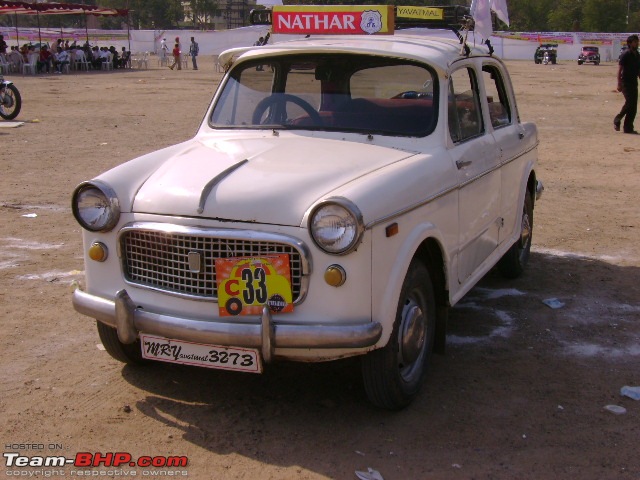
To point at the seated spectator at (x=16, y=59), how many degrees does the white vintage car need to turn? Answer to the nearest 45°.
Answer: approximately 135° to its right

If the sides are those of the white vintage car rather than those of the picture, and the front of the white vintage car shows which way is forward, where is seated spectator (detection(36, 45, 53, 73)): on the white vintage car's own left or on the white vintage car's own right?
on the white vintage car's own right

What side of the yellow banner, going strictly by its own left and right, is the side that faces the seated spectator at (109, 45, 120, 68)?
back

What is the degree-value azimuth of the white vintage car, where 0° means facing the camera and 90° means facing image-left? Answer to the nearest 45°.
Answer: approximately 45°

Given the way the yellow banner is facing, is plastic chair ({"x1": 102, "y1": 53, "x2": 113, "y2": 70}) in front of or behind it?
behind

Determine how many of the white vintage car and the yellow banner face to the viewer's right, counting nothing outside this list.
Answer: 0

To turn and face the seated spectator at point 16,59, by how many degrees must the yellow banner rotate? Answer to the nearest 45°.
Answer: approximately 135° to its right

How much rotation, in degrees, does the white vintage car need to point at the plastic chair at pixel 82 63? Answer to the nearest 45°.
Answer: approximately 135° to its right

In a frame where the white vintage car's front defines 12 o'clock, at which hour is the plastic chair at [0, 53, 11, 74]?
The plastic chair is roughly at 4 o'clock from the white vintage car.

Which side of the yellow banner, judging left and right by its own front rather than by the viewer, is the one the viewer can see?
front

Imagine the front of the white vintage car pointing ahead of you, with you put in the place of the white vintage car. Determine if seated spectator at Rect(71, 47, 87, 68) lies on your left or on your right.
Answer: on your right
